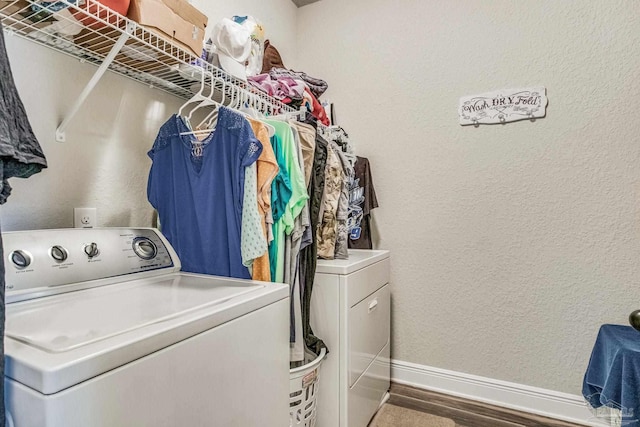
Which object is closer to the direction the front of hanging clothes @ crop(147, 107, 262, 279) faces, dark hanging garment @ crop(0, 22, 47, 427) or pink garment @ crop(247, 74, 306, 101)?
the dark hanging garment

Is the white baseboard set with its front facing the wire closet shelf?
yes

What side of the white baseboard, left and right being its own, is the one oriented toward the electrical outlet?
front

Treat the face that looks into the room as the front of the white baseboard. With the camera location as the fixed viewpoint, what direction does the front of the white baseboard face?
facing the viewer and to the left of the viewer

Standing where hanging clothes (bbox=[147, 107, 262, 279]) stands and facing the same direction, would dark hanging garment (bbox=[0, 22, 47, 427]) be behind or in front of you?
in front

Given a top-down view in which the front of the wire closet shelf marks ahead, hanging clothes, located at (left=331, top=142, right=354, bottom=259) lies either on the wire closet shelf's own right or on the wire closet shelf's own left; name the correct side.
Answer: on the wire closet shelf's own left

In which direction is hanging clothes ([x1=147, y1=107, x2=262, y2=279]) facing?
toward the camera

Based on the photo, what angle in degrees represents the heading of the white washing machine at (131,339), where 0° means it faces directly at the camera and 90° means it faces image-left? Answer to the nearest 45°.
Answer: approximately 315°
